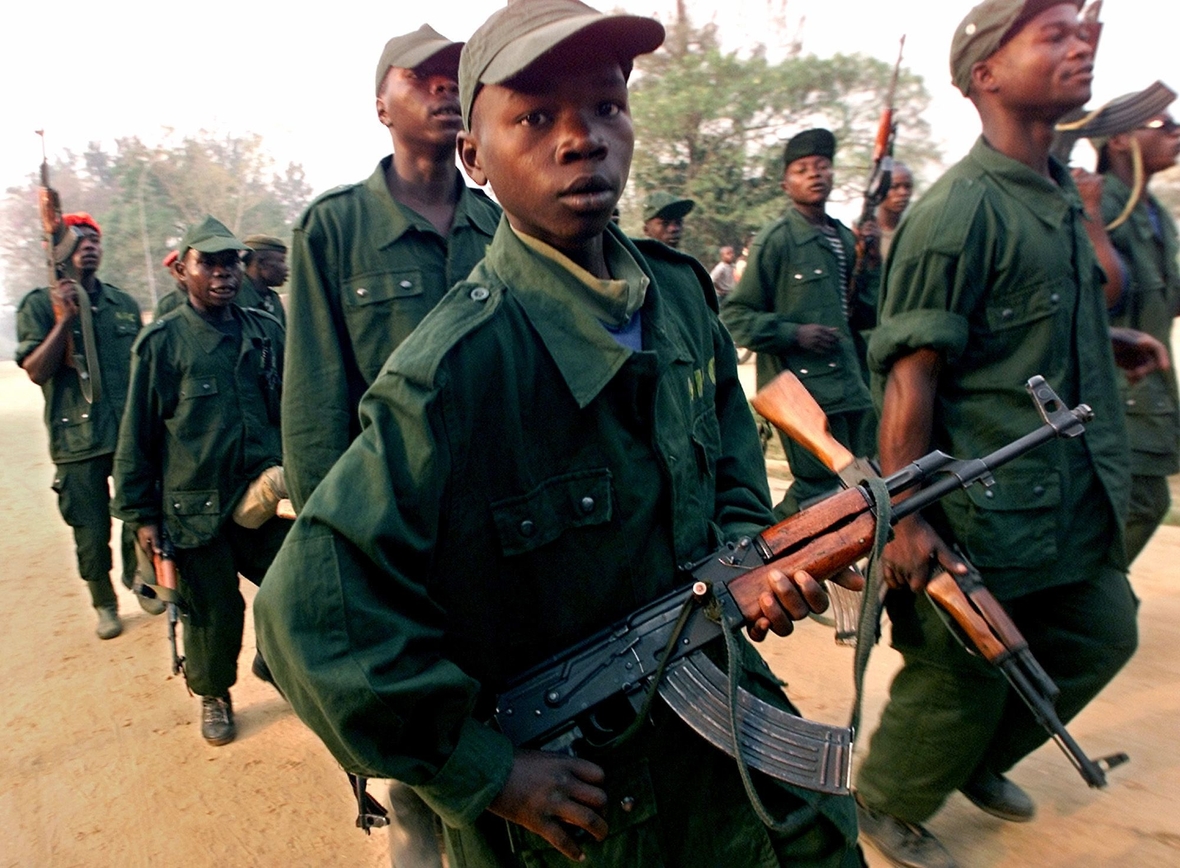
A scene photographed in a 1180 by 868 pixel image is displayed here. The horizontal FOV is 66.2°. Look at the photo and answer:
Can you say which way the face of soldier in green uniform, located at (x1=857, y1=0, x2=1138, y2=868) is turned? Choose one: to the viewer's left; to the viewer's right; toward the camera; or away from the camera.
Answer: to the viewer's right

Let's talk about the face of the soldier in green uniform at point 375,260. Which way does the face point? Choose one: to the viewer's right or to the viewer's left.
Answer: to the viewer's right

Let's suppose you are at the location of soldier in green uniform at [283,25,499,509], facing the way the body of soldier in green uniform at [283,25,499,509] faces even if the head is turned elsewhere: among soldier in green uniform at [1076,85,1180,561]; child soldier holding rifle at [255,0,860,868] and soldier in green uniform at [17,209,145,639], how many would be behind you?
1

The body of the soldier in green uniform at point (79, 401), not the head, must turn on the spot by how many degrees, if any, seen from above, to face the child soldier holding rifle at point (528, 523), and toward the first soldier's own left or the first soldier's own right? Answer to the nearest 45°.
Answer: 0° — they already face them

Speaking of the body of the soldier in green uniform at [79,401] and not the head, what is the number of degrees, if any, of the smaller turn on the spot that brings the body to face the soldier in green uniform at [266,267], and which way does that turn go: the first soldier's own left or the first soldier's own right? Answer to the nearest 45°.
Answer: approximately 135° to the first soldier's own left
